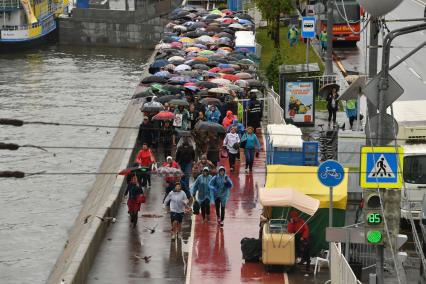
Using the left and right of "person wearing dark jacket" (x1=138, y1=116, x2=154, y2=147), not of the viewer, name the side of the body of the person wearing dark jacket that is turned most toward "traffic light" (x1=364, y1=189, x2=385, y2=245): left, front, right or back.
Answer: front

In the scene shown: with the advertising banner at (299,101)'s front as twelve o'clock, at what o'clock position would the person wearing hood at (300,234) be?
The person wearing hood is roughly at 12 o'clock from the advertising banner.

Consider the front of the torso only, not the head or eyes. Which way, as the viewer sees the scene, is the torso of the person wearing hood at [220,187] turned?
toward the camera

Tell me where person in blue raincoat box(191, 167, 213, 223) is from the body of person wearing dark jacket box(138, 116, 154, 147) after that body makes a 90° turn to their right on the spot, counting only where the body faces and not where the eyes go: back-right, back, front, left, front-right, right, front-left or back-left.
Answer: left

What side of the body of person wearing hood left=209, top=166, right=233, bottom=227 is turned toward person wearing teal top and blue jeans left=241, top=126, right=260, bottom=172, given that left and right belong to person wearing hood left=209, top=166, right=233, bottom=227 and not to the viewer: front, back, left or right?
back

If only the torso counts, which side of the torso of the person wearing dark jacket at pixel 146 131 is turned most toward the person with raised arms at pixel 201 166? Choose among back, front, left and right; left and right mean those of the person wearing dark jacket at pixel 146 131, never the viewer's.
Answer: front

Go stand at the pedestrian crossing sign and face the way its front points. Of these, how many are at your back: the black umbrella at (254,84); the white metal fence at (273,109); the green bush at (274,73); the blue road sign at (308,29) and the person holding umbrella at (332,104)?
5

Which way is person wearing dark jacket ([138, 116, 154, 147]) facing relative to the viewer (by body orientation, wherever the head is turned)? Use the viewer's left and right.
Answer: facing the viewer

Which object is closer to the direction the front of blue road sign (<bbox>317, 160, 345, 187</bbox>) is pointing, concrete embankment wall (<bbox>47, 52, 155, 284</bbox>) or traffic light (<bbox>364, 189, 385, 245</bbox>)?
the traffic light

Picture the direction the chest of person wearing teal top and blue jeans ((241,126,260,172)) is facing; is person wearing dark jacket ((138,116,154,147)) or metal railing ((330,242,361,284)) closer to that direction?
the metal railing

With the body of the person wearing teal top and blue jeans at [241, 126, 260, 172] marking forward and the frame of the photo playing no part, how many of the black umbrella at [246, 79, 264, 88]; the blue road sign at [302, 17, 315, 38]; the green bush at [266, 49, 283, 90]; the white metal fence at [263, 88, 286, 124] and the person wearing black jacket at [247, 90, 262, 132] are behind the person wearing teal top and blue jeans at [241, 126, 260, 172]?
5

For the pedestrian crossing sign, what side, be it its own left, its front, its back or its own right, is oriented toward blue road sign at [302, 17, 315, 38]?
back

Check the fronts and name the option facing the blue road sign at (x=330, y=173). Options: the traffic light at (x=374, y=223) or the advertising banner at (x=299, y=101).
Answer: the advertising banner

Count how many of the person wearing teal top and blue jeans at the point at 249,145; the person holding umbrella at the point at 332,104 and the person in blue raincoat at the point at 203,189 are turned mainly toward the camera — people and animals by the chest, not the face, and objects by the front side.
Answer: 3

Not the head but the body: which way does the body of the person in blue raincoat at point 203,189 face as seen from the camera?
toward the camera

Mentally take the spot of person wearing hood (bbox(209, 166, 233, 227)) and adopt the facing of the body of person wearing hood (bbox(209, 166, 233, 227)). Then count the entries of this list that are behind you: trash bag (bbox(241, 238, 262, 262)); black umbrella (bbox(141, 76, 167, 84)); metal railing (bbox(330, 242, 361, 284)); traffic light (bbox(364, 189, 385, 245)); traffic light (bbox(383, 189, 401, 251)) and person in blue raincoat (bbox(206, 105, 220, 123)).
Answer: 2
